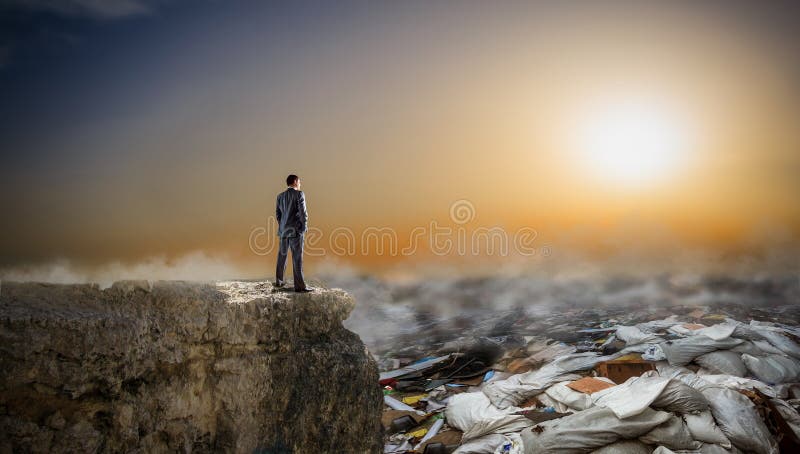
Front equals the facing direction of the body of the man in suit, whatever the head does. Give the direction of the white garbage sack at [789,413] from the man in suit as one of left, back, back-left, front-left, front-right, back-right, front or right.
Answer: front-right

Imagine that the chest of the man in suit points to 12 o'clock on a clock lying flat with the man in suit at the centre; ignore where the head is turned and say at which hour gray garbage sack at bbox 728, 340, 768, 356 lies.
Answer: The gray garbage sack is roughly at 1 o'clock from the man in suit.

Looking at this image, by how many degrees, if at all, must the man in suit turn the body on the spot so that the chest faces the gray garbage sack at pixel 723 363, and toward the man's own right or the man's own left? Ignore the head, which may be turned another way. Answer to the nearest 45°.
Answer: approximately 45° to the man's own right

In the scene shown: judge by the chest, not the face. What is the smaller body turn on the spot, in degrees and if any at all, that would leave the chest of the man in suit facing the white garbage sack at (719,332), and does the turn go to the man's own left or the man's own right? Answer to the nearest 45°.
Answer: approximately 45° to the man's own right

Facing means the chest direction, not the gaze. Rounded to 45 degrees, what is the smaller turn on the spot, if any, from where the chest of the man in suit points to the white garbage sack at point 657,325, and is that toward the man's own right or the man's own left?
0° — they already face it

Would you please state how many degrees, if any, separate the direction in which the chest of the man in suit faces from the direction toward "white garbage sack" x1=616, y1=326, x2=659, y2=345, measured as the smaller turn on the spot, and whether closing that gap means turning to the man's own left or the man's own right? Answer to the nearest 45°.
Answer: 0° — they already face it

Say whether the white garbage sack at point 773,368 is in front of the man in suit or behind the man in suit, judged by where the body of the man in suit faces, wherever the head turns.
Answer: in front

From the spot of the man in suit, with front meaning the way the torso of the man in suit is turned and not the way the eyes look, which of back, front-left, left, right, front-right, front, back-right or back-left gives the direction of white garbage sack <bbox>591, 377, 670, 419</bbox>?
front-right

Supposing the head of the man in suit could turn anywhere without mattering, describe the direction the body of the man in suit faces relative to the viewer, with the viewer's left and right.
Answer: facing away from the viewer and to the right of the viewer
